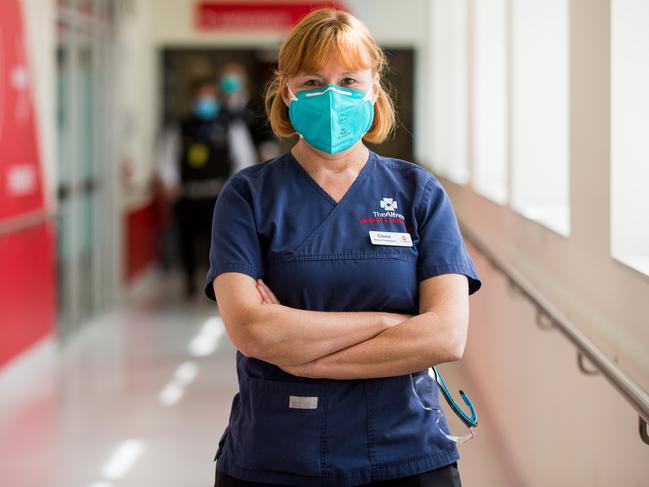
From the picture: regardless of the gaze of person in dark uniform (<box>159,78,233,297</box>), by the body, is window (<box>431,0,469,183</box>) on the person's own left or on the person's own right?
on the person's own left

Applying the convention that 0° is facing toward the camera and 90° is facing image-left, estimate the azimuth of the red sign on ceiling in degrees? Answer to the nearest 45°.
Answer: approximately 0°

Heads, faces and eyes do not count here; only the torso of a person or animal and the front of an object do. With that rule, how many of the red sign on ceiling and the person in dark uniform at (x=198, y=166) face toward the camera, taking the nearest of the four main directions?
2
